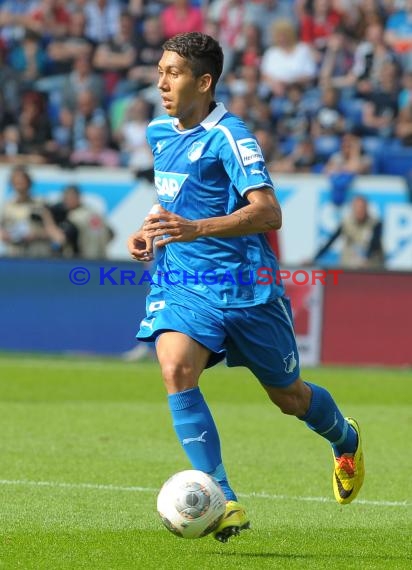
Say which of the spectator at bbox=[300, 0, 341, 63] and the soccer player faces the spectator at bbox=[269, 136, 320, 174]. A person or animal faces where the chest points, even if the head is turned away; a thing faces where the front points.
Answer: the spectator at bbox=[300, 0, 341, 63]

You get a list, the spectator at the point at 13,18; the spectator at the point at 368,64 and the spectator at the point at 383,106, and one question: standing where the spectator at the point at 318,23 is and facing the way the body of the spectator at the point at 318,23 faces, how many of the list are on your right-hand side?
1

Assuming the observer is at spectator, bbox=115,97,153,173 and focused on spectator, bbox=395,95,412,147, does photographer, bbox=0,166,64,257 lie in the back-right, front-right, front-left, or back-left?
back-right

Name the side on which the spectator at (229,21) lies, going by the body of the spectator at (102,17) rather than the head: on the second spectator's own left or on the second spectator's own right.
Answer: on the second spectator's own left

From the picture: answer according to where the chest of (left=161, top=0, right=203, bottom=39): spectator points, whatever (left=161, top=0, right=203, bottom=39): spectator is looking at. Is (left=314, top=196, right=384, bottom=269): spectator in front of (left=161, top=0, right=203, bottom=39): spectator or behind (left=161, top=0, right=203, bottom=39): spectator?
in front

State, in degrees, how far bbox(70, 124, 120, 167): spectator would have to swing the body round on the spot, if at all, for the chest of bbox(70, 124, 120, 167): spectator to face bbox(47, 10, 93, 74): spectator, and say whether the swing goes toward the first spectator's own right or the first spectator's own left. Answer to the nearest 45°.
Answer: approximately 180°

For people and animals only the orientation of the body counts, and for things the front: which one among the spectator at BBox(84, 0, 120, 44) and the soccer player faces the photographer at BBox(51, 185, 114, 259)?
the spectator

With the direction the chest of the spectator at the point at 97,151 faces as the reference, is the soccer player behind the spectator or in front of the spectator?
in front

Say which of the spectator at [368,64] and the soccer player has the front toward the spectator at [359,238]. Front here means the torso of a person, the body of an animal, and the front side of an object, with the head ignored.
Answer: the spectator at [368,64]

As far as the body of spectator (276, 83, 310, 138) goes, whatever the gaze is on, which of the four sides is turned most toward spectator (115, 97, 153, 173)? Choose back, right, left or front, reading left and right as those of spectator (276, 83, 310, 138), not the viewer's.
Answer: right

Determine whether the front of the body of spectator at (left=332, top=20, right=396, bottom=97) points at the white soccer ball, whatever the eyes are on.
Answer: yes

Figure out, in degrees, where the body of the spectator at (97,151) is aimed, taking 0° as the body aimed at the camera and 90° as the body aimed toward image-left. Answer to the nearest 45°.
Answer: approximately 0°

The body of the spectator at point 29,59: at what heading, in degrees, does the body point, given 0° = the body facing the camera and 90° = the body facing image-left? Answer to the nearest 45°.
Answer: approximately 0°
